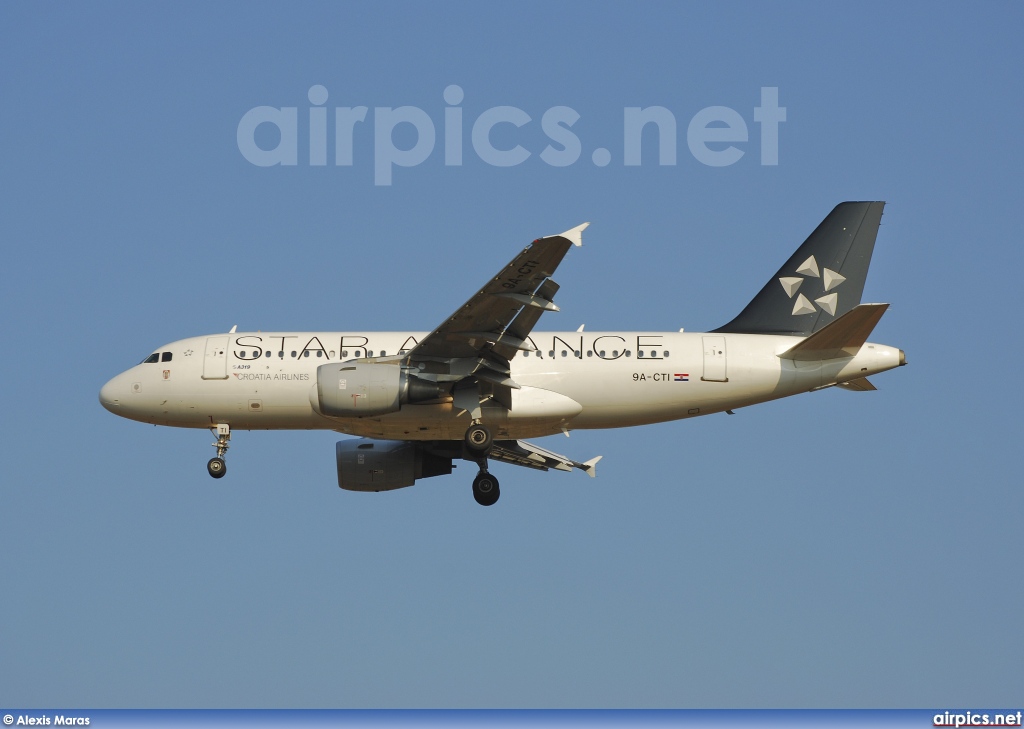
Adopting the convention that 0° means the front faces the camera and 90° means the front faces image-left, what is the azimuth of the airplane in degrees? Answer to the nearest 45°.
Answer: approximately 90°
